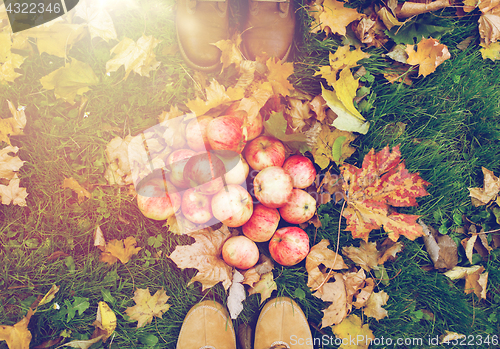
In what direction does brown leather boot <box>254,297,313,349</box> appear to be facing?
away from the camera

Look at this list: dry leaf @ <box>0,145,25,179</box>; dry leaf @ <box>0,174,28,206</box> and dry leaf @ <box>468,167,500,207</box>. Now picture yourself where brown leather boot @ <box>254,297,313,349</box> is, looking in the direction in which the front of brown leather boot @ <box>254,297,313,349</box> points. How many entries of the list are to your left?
2

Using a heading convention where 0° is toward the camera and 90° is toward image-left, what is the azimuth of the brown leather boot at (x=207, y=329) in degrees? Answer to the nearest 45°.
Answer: approximately 180°

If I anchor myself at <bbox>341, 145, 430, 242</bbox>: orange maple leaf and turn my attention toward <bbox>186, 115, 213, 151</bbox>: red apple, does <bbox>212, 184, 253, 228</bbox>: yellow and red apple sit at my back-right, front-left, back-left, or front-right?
front-left

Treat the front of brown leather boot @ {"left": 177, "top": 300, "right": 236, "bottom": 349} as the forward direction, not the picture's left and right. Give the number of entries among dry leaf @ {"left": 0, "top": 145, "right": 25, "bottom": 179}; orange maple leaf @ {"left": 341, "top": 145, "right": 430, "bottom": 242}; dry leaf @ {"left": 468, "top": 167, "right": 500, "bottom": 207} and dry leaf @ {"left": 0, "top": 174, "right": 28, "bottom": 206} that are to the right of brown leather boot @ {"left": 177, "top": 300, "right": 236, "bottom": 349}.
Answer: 2

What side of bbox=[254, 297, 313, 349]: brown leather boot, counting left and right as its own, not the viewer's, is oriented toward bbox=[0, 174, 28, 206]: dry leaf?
left

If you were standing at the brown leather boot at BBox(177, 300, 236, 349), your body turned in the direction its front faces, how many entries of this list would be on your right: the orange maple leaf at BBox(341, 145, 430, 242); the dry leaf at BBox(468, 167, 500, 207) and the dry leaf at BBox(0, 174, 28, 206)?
2

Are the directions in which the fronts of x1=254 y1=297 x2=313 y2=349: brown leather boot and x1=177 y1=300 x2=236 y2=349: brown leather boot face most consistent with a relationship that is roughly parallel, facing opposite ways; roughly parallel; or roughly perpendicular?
roughly parallel

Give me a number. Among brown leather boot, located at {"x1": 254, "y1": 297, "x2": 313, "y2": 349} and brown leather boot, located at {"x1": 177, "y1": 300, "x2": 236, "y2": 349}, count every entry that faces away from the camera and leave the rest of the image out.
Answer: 2

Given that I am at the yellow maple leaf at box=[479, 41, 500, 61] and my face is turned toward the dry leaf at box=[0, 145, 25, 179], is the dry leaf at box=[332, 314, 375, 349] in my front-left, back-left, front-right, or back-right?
front-left

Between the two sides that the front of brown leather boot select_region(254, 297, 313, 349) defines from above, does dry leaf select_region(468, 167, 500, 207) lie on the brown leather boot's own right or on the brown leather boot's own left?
on the brown leather boot's own right

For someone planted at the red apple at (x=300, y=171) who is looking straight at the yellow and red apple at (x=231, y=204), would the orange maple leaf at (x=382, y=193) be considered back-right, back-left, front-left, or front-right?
back-left
